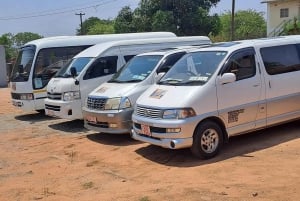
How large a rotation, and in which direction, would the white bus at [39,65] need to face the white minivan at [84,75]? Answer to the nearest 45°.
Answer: approximately 90° to its left

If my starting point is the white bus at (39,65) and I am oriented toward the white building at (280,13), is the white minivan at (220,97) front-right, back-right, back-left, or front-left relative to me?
back-right

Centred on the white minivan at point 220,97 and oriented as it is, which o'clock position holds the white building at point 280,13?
The white building is roughly at 5 o'clock from the white minivan.

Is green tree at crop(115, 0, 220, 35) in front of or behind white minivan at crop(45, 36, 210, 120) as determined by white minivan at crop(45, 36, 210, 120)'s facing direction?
behind

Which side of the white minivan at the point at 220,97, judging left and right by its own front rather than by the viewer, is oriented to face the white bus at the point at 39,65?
right

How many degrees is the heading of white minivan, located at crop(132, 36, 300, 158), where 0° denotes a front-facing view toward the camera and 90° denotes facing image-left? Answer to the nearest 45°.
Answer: approximately 45°

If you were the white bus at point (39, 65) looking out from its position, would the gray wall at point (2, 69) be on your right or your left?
on your right

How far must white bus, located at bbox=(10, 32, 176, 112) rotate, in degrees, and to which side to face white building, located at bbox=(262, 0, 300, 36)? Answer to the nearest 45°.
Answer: approximately 180°

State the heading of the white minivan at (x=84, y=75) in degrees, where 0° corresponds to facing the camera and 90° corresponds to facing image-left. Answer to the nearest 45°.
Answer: approximately 45°

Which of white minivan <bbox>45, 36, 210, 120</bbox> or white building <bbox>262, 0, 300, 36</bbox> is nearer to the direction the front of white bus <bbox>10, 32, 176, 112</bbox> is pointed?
the white minivan
